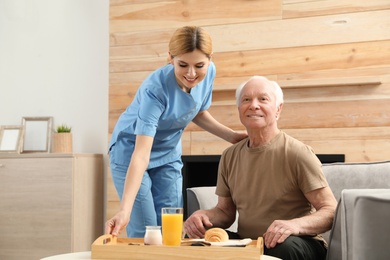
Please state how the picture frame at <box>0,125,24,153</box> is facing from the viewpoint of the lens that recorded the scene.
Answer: facing the viewer

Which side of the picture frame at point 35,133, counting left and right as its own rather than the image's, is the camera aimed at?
front

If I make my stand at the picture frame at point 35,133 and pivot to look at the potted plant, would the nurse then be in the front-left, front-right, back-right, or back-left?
front-right

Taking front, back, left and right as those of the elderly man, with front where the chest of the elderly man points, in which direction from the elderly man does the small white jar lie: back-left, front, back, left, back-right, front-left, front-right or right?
front

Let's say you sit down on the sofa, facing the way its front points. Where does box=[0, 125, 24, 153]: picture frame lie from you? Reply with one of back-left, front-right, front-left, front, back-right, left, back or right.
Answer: right

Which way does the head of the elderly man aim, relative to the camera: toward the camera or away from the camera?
toward the camera

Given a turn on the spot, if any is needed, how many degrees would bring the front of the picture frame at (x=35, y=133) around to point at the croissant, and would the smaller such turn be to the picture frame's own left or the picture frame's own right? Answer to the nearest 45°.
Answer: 0° — it already faces it

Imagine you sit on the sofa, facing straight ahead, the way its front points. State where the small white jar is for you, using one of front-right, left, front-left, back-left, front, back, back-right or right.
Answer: front-right

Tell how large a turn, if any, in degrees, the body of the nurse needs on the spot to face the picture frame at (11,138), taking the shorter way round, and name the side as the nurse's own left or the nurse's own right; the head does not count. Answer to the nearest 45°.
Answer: approximately 180°

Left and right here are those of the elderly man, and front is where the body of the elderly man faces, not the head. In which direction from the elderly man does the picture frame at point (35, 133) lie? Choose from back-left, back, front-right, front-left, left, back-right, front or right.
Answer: right

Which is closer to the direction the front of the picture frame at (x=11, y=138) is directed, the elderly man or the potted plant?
the elderly man

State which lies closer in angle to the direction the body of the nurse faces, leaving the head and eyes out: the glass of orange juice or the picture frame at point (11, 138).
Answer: the glass of orange juice

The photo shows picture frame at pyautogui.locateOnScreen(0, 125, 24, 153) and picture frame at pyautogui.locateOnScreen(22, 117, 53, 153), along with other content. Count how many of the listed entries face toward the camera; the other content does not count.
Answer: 2

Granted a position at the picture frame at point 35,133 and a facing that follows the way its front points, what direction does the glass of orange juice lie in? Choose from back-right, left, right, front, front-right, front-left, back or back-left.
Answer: front

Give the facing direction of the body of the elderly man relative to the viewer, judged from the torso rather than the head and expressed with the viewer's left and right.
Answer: facing the viewer and to the left of the viewer

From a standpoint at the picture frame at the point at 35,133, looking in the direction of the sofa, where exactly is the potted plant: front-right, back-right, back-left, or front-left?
front-left
